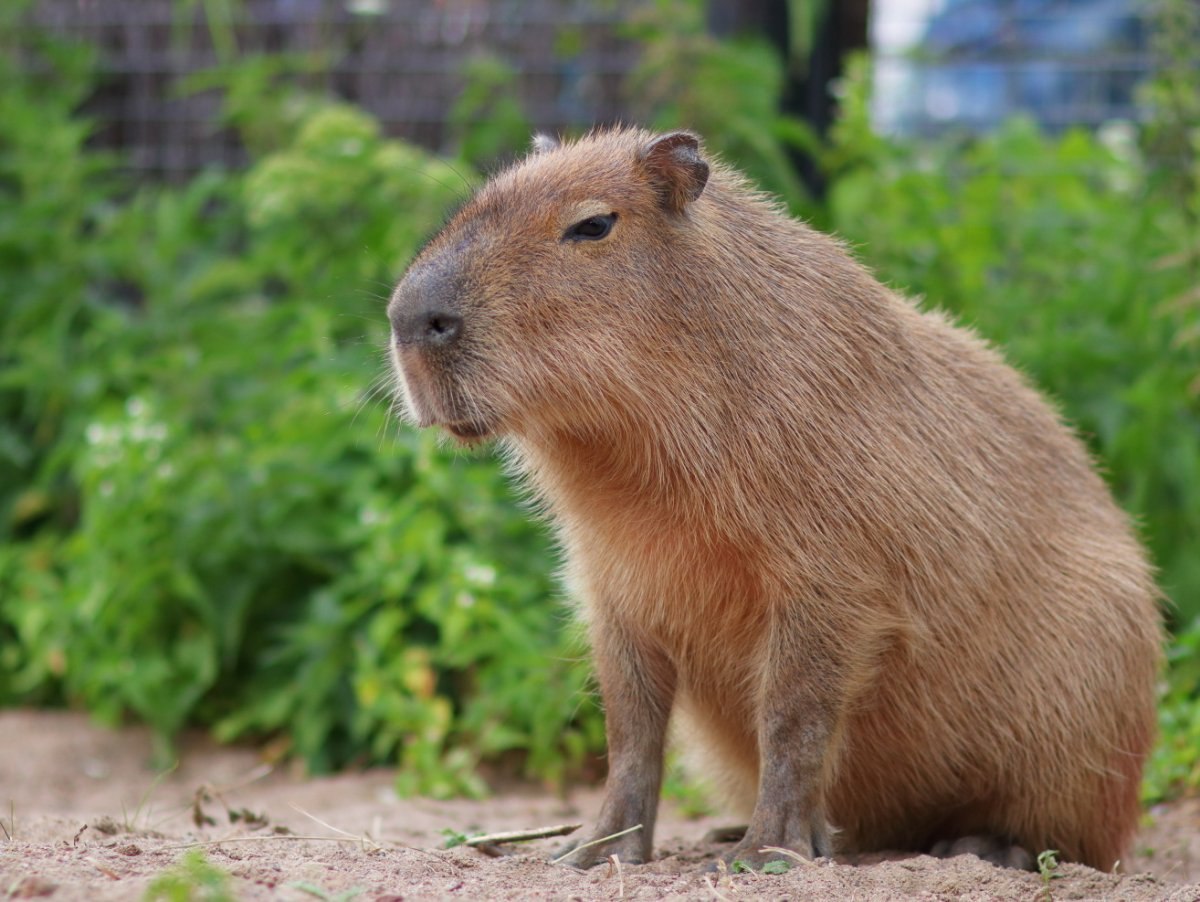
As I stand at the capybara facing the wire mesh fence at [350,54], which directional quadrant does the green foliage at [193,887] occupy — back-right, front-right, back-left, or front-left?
back-left

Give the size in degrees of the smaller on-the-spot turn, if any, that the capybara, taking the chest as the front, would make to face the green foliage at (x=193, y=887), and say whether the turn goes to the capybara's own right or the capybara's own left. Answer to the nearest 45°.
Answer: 0° — it already faces it

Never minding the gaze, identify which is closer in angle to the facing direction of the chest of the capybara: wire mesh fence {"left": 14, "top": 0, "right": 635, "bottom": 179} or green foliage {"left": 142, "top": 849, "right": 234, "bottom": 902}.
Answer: the green foliage

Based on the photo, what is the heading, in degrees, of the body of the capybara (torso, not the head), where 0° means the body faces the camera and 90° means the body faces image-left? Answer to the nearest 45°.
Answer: approximately 45°

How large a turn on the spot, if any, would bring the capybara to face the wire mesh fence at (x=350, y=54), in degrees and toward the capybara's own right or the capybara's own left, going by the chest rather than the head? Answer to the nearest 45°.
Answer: approximately 90° to the capybara's own right
